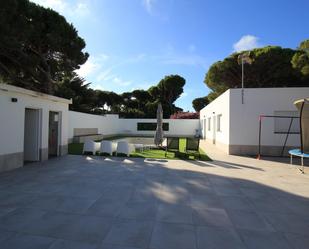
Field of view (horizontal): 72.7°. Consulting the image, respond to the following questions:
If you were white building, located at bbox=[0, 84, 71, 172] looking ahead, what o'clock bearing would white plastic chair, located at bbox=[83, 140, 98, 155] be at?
The white plastic chair is roughly at 10 o'clock from the white building.

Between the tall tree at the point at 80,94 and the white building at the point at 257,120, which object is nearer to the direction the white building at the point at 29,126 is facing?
the white building

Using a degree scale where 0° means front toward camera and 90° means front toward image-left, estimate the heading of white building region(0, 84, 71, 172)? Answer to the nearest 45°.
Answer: approximately 315°

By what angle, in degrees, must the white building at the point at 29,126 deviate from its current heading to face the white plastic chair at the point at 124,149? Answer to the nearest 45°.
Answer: approximately 45° to its left

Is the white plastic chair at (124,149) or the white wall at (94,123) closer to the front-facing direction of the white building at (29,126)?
the white plastic chair

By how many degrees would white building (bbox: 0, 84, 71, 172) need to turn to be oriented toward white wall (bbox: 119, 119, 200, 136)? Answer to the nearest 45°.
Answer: approximately 90° to its left

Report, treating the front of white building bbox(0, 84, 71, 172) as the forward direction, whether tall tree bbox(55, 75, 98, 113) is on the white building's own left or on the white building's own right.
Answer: on the white building's own left

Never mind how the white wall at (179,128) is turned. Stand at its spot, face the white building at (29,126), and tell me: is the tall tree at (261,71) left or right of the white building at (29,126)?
left

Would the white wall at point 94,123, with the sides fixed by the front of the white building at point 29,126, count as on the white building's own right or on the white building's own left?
on the white building's own left

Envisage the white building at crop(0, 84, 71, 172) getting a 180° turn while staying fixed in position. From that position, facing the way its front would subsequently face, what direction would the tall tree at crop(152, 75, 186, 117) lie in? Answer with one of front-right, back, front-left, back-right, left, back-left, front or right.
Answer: right

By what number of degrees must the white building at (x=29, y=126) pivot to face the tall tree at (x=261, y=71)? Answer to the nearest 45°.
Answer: approximately 45° to its left
